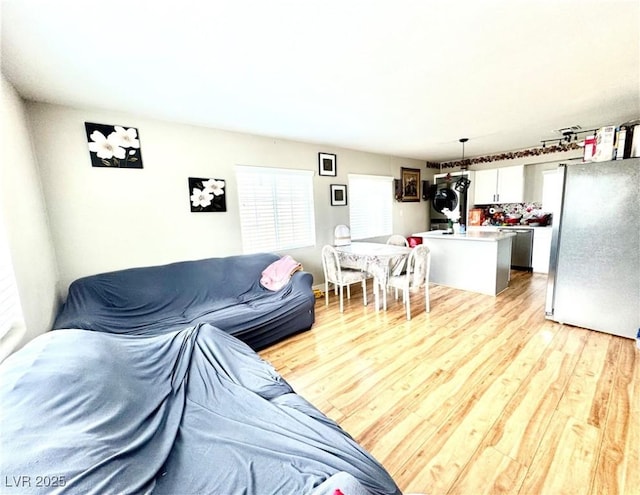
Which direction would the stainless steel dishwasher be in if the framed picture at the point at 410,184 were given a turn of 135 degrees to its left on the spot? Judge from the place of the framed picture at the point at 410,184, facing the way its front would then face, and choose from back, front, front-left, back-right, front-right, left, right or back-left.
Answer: right

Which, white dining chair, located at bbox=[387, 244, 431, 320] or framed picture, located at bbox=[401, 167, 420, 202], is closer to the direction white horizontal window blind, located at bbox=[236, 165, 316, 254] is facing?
the white dining chair

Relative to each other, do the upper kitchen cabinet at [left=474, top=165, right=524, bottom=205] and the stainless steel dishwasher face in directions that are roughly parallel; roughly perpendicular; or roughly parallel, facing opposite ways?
roughly parallel

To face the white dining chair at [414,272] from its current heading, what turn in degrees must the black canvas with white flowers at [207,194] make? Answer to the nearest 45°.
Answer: approximately 45° to its left

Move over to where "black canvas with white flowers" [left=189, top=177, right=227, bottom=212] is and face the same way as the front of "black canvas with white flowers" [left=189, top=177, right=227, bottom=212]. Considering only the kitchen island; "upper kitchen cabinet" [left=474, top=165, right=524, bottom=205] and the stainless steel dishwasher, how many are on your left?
3

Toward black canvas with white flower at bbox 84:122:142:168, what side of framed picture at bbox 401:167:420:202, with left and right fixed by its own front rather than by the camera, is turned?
right

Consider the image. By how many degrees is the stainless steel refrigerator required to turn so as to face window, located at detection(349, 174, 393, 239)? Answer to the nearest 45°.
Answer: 0° — it already faces it

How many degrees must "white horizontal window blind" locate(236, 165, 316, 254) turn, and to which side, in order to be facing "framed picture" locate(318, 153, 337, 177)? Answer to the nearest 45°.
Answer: approximately 90° to its left

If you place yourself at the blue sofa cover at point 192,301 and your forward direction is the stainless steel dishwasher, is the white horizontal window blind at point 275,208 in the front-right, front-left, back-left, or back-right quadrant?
front-left

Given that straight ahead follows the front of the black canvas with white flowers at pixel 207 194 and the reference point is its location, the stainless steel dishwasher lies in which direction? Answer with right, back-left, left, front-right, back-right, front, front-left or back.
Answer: left

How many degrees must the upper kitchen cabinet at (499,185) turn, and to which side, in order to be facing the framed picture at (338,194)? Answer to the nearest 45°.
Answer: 0° — it already faces it

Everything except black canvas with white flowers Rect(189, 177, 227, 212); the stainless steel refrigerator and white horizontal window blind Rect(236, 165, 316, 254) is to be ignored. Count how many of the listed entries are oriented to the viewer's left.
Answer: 1

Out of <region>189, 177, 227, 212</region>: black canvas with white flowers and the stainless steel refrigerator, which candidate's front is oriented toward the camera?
the black canvas with white flowers

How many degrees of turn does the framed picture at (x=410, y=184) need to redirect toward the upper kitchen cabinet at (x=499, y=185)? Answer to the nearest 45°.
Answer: approximately 45° to its left

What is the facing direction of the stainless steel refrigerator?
to the viewer's left

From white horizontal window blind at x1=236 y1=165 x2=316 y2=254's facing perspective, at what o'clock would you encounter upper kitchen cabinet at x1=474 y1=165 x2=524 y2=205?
The upper kitchen cabinet is roughly at 10 o'clock from the white horizontal window blind.

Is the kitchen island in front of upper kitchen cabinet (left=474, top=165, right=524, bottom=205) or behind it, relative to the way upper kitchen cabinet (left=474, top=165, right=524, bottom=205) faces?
in front

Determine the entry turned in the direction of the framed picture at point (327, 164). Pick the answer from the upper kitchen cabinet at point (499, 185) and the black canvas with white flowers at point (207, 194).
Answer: the upper kitchen cabinet

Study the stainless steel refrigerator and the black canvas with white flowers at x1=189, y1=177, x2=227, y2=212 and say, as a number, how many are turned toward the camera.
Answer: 1

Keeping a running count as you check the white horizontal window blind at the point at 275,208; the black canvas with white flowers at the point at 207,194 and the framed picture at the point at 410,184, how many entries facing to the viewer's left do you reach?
0

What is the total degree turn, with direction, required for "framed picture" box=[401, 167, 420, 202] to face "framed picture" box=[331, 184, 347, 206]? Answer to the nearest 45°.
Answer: approximately 90° to its right

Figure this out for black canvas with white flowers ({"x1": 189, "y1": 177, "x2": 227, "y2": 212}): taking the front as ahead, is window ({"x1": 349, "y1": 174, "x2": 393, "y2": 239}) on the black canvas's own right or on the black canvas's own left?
on the black canvas's own left
